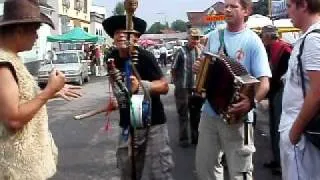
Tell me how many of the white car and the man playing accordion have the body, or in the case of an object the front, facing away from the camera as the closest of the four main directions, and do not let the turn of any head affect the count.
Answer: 0

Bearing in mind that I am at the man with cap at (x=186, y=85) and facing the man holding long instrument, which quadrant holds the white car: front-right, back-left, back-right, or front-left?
back-right

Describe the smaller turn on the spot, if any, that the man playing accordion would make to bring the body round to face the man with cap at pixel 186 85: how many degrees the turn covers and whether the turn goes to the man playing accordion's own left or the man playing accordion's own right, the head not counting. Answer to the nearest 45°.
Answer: approximately 135° to the man playing accordion's own right

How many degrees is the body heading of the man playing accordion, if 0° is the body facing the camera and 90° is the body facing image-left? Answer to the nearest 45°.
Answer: approximately 45°

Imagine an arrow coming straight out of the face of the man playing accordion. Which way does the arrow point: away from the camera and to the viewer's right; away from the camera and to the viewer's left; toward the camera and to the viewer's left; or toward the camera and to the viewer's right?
toward the camera and to the viewer's left

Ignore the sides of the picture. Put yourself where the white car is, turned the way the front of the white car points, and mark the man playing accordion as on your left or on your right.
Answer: on your left

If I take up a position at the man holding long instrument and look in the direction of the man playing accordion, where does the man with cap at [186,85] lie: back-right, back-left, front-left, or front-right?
front-left

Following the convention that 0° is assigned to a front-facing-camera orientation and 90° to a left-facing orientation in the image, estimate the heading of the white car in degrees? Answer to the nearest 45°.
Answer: approximately 45°

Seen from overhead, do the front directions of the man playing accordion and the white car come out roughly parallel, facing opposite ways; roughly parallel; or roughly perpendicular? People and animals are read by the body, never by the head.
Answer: roughly parallel

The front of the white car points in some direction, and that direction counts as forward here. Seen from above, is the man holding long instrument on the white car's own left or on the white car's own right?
on the white car's own left
